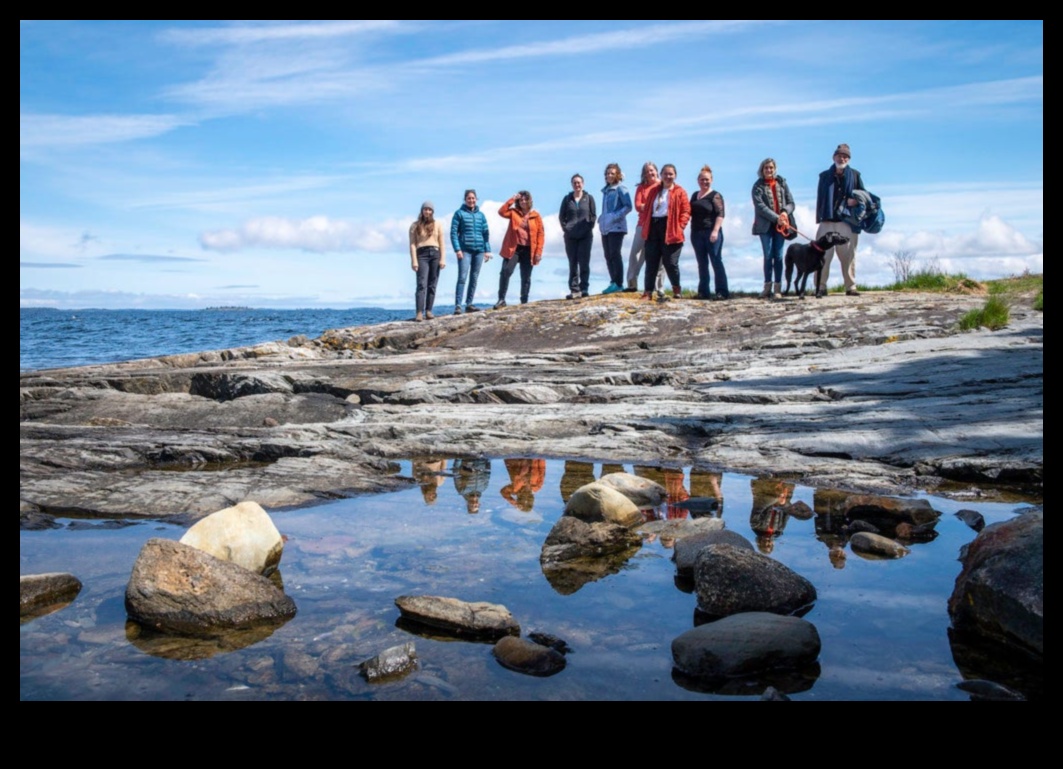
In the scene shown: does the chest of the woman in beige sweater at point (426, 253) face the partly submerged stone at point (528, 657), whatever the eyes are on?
yes

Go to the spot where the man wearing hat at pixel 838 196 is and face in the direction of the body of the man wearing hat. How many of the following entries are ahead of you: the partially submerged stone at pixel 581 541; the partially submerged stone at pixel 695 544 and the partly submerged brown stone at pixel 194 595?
3

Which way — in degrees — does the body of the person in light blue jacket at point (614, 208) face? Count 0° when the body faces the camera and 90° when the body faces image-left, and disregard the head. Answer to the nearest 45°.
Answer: approximately 45°

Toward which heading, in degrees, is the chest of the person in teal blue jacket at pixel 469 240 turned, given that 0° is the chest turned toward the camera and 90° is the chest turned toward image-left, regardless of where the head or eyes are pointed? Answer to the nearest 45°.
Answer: approximately 0°

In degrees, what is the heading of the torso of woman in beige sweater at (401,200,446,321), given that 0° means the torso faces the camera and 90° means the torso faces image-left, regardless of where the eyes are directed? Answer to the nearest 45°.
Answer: approximately 0°

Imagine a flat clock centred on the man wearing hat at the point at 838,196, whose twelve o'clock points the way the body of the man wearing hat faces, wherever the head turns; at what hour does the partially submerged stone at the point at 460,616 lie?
The partially submerged stone is roughly at 12 o'clock from the man wearing hat.
